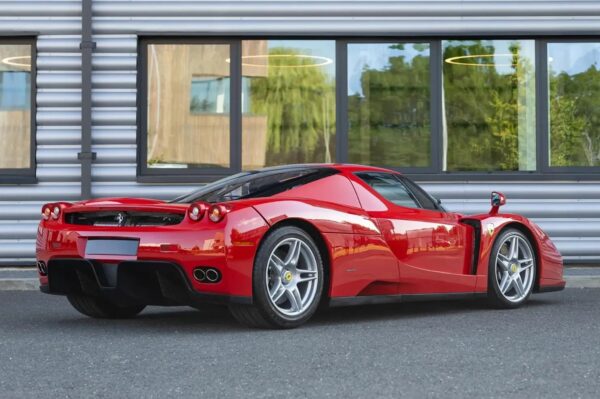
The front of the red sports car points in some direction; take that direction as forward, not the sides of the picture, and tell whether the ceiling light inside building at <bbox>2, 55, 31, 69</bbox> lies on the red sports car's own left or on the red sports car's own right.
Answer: on the red sports car's own left

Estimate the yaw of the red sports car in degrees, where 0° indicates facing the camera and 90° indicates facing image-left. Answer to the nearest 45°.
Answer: approximately 225°
